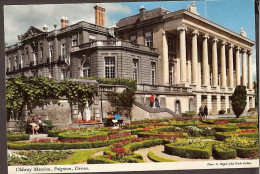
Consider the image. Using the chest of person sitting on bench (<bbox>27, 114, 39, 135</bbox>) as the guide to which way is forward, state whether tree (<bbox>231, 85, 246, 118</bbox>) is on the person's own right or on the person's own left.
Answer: on the person's own left

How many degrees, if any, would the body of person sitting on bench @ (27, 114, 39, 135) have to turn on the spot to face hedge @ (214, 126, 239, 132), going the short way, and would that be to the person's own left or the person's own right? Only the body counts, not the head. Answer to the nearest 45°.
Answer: approximately 45° to the person's own left

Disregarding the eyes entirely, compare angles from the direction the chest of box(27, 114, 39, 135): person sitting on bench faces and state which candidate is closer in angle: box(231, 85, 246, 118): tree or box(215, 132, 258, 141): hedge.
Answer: the hedge

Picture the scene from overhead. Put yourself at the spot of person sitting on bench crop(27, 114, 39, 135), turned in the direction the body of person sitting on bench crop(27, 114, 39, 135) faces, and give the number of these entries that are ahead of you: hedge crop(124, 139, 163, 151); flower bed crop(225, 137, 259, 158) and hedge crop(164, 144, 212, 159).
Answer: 3

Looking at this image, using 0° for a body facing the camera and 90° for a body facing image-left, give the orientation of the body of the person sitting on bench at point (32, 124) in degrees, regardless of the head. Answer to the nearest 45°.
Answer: approximately 315°

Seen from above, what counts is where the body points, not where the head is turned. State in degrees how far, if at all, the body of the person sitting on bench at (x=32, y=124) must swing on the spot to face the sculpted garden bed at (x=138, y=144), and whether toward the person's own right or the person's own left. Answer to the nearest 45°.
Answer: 0° — they already face it

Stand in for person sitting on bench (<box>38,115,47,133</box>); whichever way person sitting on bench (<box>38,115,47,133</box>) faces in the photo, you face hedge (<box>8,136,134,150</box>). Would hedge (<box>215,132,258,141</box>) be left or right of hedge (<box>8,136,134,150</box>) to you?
left
